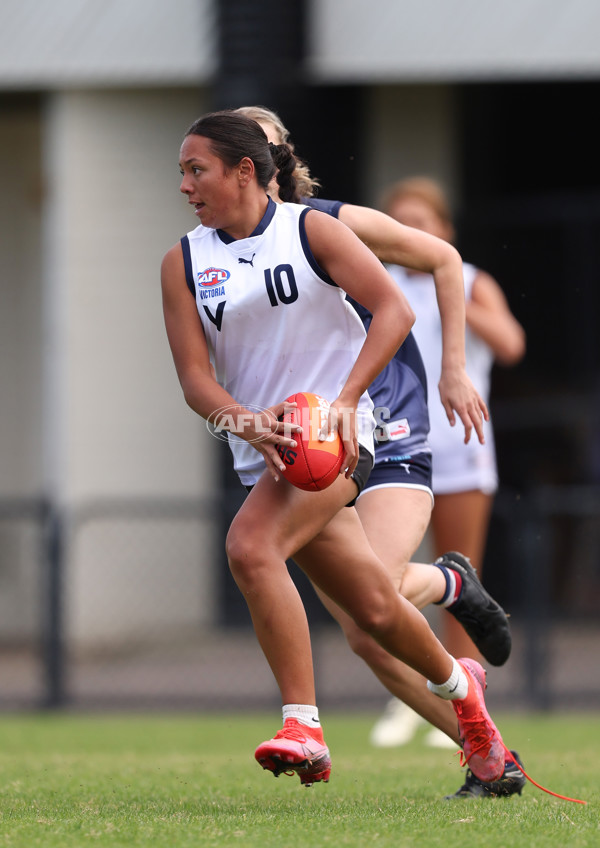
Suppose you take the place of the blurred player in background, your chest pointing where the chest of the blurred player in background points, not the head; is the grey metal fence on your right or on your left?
on your right

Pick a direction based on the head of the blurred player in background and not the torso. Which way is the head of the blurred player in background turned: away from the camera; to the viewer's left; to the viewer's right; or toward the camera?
toward the camera

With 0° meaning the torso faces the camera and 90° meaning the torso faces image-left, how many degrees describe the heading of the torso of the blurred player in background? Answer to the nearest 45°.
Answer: approximately 45°
